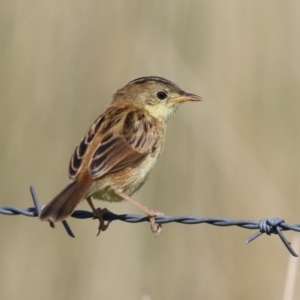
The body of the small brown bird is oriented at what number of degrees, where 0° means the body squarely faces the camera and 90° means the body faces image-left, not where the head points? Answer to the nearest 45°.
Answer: approximately 225°
